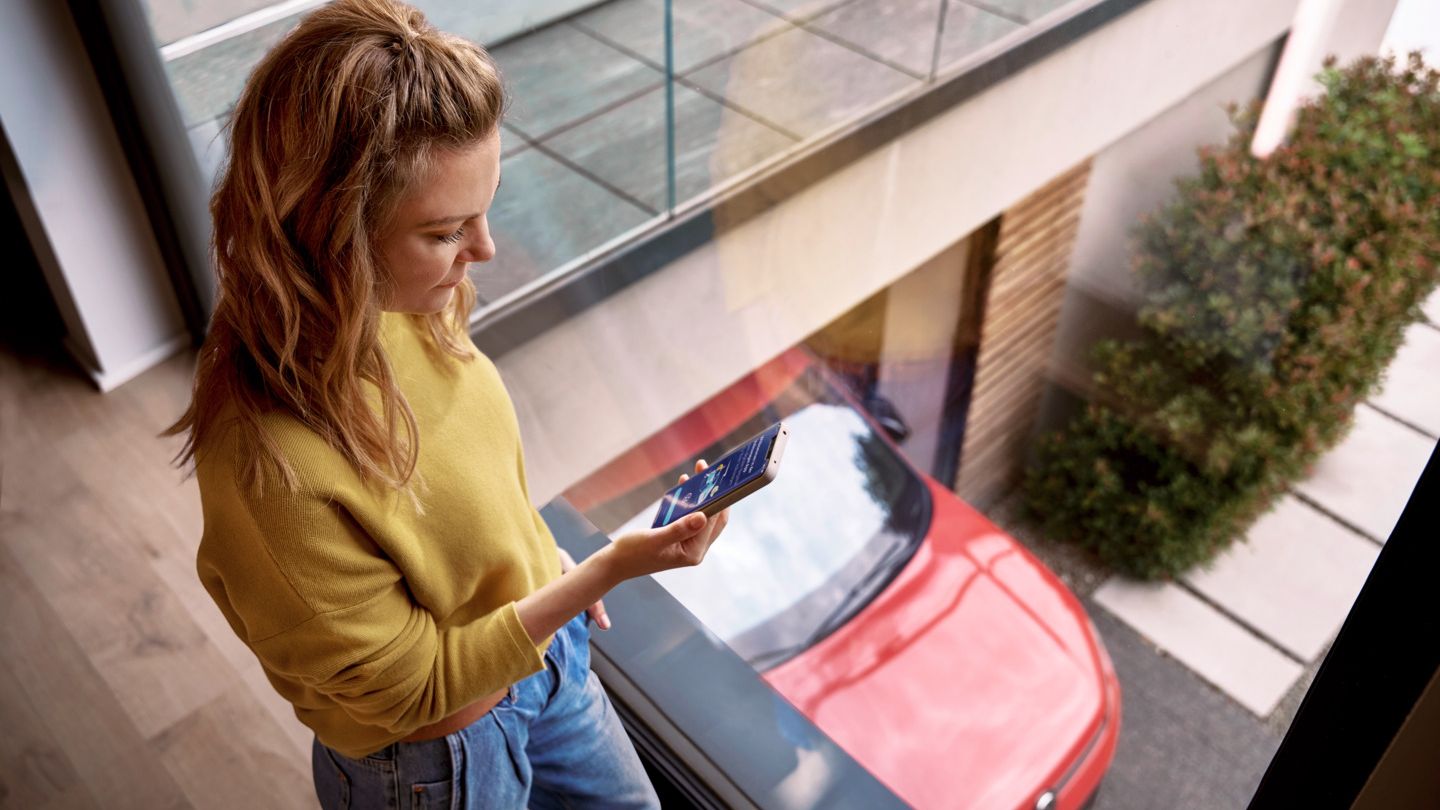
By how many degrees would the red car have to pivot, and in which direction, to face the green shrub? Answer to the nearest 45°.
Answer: approximately 90° to its left

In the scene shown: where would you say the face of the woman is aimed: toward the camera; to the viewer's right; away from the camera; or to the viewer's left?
to the viewer's right

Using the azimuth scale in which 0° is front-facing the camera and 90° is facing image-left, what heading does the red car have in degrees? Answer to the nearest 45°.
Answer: approximately 315°
